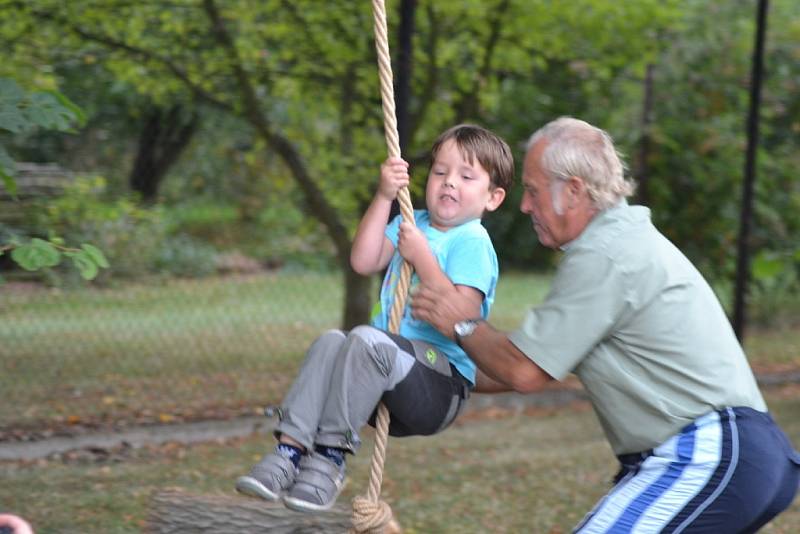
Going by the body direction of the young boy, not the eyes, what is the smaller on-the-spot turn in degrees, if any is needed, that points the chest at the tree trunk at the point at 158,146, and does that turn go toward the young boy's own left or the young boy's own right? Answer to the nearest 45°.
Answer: approximately 135° to the young boy's own right

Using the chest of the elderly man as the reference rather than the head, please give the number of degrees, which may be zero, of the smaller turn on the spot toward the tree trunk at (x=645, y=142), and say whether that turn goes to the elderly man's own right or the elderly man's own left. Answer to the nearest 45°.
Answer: approximately 90° to the elderly man's own right

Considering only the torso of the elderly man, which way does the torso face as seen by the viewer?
to the viewer's left

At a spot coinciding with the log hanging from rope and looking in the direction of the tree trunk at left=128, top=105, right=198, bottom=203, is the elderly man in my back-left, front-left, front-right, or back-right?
back-right

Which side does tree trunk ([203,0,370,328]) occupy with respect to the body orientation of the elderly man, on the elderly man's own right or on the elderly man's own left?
on the elderly man's own right

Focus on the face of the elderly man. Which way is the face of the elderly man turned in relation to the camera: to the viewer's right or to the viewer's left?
to the viewer's left

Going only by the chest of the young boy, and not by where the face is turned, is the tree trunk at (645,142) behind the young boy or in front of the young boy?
behind

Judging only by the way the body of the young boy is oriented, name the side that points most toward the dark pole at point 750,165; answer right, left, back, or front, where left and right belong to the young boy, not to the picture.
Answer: back
